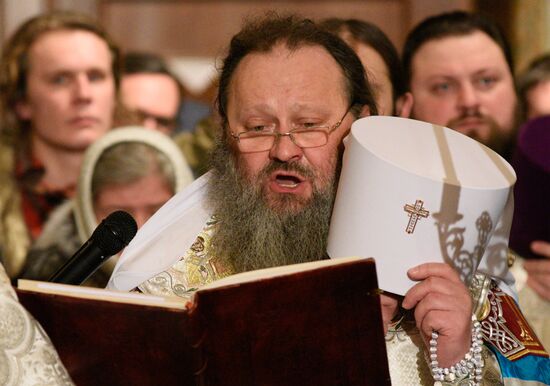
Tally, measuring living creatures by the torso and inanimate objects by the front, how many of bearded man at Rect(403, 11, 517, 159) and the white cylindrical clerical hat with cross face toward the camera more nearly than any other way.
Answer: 2

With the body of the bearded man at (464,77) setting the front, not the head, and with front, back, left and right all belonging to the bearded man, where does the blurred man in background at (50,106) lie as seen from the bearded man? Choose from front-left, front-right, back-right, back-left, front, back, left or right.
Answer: right

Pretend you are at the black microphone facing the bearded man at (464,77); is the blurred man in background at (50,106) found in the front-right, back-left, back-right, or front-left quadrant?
front-left

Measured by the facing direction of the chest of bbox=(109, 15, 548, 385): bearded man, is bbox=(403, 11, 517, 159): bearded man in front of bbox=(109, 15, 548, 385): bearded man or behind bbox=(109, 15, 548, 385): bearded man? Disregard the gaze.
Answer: behind

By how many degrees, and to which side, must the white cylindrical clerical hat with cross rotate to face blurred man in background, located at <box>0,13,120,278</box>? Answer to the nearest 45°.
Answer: approximately 135° to its right

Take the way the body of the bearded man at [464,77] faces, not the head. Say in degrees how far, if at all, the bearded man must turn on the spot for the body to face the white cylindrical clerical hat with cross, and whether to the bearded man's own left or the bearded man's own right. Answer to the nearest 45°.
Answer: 0° — they already face it

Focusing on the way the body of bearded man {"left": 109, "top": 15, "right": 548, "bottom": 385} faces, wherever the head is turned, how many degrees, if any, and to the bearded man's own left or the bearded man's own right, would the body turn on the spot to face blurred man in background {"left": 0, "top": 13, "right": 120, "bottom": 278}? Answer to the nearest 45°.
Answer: approximately 135° to the bearded man's own right

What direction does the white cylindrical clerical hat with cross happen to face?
toward the camera

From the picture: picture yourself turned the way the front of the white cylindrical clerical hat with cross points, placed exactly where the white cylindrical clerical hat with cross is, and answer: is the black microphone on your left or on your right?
on your right

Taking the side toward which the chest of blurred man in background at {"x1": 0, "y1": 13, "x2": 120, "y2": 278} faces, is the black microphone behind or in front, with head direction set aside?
in front

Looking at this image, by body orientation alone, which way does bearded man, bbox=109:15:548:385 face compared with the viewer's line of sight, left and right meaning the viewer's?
facing the viewer
